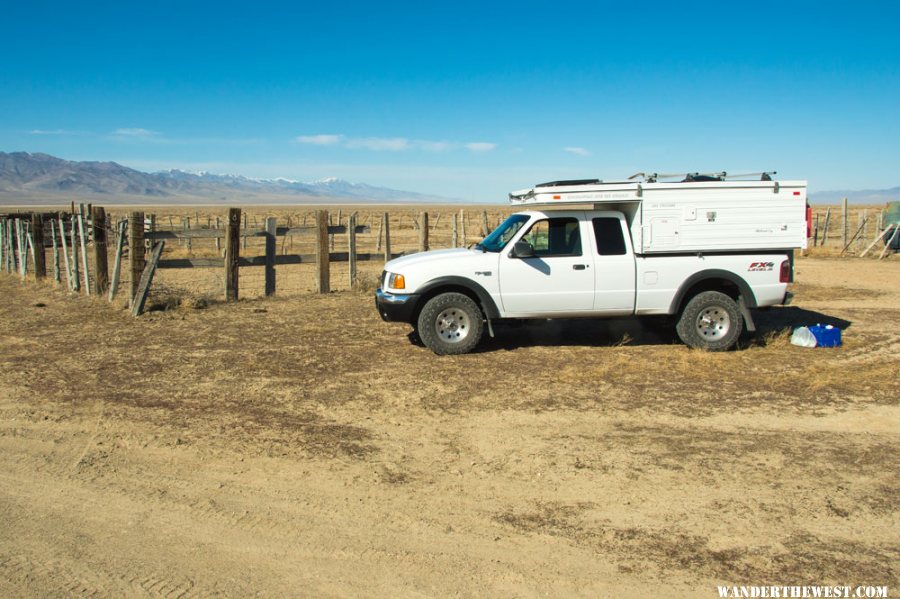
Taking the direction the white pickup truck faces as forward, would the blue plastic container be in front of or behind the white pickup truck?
behind

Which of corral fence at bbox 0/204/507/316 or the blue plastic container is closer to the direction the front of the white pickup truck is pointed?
the corral fence

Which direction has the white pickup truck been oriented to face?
to the viewer's left

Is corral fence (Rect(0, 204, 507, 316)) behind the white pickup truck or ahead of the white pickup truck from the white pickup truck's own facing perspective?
ahead
